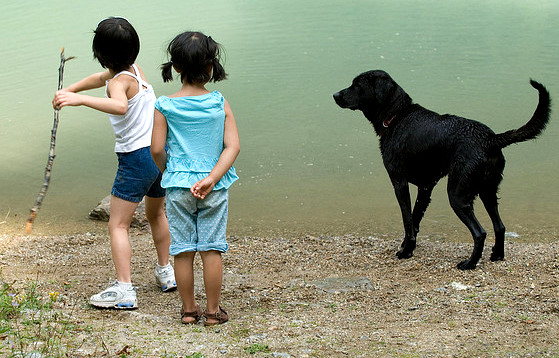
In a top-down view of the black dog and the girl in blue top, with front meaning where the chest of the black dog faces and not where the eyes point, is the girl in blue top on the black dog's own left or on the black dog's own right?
on the black dog's own left

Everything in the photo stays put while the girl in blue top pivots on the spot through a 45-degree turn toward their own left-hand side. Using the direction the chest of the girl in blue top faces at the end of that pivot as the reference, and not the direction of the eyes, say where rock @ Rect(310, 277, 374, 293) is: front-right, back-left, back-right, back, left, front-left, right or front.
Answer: right

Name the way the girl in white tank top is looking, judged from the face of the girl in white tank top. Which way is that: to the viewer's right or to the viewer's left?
to the viewer's left

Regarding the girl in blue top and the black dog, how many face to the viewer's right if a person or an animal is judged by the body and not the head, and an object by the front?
0

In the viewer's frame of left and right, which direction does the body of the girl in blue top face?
facing away from the viewer

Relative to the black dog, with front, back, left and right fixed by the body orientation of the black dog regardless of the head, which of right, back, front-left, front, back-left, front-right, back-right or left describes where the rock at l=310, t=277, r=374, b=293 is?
left

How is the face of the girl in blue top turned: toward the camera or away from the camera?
away from the camera

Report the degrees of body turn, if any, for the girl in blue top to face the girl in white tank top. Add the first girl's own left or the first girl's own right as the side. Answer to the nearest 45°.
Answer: approximately 45° to the first girl's own left

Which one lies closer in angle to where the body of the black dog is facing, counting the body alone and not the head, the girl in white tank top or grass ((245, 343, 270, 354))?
the girl in white tank top

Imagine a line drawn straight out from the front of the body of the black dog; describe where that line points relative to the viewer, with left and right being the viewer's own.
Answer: facing away from the viewer and to the left of the viewer
